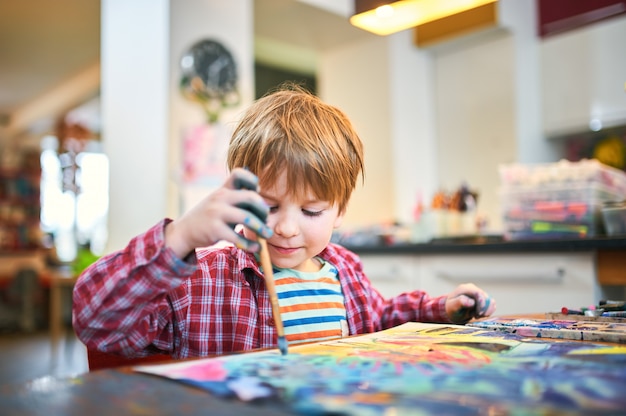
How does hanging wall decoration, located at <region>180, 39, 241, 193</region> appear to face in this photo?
toward the camera

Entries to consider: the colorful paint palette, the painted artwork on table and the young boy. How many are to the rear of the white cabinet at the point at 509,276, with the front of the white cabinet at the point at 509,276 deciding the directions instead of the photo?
0

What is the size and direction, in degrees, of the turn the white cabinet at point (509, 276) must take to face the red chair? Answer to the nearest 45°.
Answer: approximately 45° to its right

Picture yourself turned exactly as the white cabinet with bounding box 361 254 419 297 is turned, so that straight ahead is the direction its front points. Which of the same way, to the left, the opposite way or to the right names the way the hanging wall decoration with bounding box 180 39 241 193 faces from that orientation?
the same way

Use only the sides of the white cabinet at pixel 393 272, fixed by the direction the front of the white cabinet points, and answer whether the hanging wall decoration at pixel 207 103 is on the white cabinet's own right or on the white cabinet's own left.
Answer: on the white cabinet's own right

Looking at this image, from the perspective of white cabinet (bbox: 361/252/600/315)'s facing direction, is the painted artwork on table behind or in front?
in front

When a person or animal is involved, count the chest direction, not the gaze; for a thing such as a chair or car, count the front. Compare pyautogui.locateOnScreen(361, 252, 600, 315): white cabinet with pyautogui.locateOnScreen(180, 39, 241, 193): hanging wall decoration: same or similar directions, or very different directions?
same or similar directions

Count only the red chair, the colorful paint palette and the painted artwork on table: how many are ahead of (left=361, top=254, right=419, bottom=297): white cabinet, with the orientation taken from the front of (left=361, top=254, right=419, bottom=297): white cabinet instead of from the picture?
3

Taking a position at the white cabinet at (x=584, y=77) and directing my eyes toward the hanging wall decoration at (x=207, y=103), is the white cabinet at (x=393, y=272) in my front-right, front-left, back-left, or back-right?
front-left

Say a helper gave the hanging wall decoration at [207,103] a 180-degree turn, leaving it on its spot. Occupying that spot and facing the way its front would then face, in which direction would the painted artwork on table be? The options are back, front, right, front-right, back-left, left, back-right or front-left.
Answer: back

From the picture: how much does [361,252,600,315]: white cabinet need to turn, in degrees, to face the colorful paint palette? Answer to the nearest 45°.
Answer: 0° — it already faces it

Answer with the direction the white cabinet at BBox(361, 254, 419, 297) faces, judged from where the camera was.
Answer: facing the viewer

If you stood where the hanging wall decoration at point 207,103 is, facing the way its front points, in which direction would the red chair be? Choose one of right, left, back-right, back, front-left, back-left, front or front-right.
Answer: front
